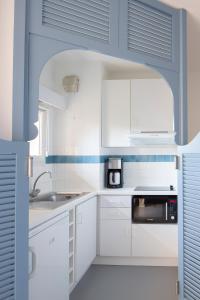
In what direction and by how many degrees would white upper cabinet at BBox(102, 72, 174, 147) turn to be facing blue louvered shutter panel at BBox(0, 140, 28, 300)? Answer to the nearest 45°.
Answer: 0° — it already faces it

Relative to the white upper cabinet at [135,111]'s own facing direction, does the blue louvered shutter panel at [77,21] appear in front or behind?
in front

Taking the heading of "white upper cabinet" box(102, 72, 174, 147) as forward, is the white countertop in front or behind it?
in front

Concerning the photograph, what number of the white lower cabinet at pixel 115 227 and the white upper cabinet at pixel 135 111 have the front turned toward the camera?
2

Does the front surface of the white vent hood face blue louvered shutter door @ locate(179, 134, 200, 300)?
yes

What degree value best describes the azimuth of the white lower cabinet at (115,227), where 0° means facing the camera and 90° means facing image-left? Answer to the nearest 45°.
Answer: approximately 0°

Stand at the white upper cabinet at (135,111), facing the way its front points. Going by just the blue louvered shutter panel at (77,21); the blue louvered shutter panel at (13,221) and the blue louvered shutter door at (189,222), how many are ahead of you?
3
